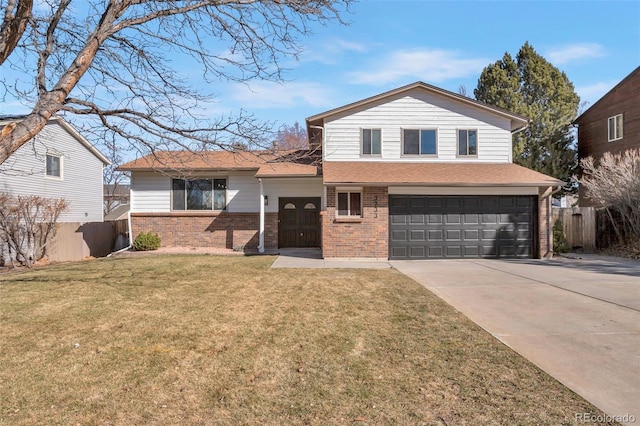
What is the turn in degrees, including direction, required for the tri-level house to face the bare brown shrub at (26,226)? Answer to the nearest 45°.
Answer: approximately 90° to its right

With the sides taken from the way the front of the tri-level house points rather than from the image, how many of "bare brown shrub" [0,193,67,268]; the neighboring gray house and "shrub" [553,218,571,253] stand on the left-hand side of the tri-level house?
1

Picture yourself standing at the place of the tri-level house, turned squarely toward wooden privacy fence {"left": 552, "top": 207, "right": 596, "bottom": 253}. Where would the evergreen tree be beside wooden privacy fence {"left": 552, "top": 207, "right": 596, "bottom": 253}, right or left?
left

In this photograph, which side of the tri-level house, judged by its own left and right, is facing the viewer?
front

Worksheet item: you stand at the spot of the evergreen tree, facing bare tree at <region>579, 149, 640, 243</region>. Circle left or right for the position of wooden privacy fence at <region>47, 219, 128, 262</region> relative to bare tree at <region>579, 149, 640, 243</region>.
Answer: right

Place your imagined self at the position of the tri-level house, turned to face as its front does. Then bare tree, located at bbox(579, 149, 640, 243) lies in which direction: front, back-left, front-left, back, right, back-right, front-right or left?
left

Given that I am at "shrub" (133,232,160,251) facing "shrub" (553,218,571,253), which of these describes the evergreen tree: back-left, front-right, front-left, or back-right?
front-left

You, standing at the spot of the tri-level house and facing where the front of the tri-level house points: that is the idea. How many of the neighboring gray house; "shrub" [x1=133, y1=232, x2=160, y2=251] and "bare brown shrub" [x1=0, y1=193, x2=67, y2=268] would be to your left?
0

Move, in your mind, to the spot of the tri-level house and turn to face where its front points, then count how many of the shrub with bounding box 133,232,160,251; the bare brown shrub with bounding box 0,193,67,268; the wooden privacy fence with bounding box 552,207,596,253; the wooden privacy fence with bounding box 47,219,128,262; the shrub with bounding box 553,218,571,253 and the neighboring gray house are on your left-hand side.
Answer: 2

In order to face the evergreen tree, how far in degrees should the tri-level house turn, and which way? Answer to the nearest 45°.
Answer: approximately 135° to its left

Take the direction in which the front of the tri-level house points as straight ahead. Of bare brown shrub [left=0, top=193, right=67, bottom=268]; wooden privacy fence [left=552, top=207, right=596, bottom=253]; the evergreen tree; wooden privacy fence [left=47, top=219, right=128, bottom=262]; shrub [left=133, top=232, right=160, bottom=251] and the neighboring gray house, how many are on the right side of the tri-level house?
4

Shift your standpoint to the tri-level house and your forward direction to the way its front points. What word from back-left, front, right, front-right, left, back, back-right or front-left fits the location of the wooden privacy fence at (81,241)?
right

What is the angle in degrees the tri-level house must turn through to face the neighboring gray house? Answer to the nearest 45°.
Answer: approximately 90° to its right

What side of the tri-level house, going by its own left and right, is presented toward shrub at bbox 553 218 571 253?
left

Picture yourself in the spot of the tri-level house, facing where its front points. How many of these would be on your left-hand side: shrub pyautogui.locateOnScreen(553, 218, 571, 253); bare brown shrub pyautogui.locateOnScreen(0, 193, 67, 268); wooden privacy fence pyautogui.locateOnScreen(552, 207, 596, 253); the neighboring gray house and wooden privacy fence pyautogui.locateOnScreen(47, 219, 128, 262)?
2

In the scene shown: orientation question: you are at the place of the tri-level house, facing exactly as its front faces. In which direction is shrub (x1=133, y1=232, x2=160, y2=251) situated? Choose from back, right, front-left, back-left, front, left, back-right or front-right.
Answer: right

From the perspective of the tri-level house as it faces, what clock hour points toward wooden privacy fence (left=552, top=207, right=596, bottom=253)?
The wooden privacy fence is roughly at 9 o'clock from the tri-level house.

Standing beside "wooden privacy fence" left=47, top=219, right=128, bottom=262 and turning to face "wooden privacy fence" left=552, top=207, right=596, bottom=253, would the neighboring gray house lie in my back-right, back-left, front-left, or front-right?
back-left
